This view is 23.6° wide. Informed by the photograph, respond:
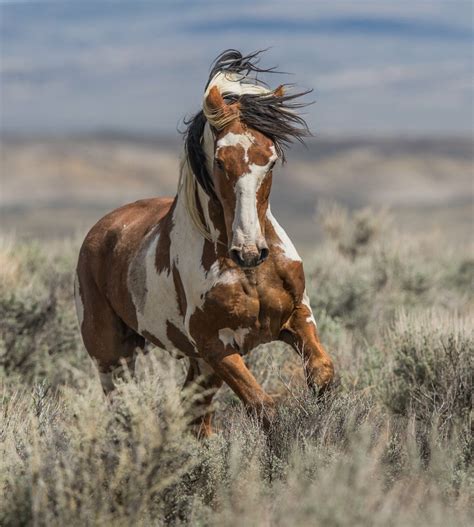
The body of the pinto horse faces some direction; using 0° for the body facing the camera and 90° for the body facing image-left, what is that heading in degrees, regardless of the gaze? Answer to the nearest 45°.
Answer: approximately 315°
